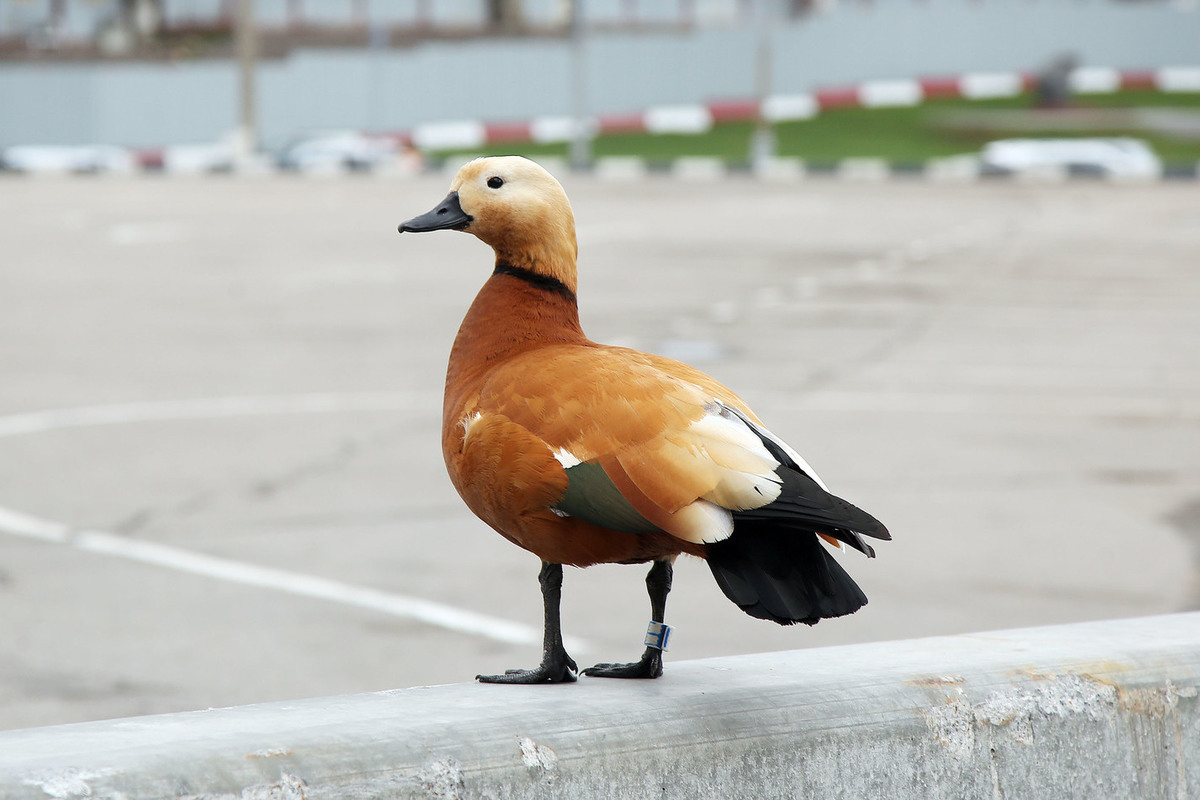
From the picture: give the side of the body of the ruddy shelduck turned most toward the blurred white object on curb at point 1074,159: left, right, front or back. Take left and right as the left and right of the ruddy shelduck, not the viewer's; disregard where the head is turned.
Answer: right

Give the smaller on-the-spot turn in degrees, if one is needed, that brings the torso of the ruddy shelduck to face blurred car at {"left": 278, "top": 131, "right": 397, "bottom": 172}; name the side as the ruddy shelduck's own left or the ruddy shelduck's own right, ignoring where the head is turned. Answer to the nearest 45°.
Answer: approximately 90° to the ruddy shelduck's own right

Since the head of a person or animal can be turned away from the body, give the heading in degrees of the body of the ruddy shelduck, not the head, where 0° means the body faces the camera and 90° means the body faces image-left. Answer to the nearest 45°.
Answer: approximately 90°

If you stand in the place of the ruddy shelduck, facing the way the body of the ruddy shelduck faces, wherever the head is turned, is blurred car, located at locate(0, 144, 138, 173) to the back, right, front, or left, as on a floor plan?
right
